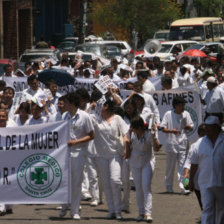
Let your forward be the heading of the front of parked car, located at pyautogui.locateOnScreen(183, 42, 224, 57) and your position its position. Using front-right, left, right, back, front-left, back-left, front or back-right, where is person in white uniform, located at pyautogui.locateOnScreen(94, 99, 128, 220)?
front-left

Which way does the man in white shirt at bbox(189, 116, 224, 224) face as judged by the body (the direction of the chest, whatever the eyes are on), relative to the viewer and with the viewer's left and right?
facing the viewer

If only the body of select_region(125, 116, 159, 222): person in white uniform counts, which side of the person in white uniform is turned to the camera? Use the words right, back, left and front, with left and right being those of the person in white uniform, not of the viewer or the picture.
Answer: front

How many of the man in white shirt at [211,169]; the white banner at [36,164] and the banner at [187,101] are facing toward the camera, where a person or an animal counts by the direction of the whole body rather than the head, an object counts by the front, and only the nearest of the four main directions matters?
3

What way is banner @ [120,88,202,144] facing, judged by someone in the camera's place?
facing the viewer

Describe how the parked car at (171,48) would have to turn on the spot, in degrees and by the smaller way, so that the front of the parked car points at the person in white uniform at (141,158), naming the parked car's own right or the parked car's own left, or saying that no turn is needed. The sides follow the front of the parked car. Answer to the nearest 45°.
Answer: approximately 45° to the parked car's own left

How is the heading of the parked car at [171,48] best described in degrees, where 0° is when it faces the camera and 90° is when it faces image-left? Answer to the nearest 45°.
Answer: approximately 45°

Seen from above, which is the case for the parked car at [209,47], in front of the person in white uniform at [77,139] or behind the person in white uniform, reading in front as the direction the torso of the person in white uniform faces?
behind

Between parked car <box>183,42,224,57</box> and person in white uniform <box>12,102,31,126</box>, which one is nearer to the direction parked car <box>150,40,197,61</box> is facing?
the person in white uniform

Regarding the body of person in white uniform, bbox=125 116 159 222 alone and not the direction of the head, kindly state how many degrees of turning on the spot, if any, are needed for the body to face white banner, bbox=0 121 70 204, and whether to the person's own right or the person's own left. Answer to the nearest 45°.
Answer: approximately 90° to the person's own right

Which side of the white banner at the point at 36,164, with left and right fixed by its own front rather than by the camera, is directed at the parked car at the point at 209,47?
back

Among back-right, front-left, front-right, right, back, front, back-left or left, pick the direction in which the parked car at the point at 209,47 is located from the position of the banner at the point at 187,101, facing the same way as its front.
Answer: back

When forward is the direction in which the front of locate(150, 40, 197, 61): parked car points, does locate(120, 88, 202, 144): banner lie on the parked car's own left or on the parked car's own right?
on the parked car's own left

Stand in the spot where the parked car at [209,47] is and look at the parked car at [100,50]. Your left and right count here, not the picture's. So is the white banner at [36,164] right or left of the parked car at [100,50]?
left

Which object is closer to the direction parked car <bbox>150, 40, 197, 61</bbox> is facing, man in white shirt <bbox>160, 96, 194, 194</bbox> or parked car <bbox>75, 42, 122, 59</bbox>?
the parked car

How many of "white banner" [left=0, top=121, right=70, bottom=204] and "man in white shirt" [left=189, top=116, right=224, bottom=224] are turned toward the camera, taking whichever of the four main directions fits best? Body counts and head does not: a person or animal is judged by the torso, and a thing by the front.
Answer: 2
